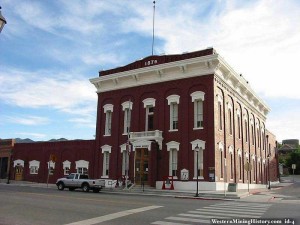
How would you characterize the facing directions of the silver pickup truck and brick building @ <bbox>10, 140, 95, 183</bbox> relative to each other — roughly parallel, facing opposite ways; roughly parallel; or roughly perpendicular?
roughly perpendicular

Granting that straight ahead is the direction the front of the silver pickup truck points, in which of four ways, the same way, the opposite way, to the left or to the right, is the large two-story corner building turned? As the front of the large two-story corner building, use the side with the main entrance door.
to the left

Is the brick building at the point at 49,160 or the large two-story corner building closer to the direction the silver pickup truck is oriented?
the brick building

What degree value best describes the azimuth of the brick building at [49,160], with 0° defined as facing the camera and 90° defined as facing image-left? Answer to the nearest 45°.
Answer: approximately 45°

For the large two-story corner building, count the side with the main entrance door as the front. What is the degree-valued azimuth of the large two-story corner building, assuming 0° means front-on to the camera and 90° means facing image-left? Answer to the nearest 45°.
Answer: approximately 45°

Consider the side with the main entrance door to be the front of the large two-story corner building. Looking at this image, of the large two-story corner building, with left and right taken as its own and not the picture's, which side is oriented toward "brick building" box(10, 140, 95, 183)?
right

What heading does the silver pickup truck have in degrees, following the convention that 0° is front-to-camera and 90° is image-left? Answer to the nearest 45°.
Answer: approximately 135°
